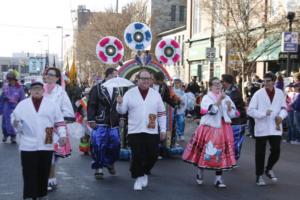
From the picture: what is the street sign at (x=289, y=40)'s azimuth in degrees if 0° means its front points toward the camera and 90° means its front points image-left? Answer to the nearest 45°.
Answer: approximately 0°

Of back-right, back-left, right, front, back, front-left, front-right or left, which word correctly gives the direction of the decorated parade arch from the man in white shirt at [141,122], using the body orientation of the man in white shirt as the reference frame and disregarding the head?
back

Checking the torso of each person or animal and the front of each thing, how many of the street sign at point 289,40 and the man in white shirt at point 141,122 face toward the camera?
2

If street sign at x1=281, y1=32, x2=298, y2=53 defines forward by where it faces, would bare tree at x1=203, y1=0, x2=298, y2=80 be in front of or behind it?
behind

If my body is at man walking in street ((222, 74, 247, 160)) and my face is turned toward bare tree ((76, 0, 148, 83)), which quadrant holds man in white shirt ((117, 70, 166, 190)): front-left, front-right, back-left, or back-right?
back-left

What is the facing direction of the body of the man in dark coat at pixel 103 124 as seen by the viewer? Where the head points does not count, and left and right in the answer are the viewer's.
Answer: facing the viewer and to the right of the viewer

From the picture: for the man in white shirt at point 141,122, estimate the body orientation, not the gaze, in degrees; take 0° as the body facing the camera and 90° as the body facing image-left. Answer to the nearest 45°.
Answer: approximately 0°
